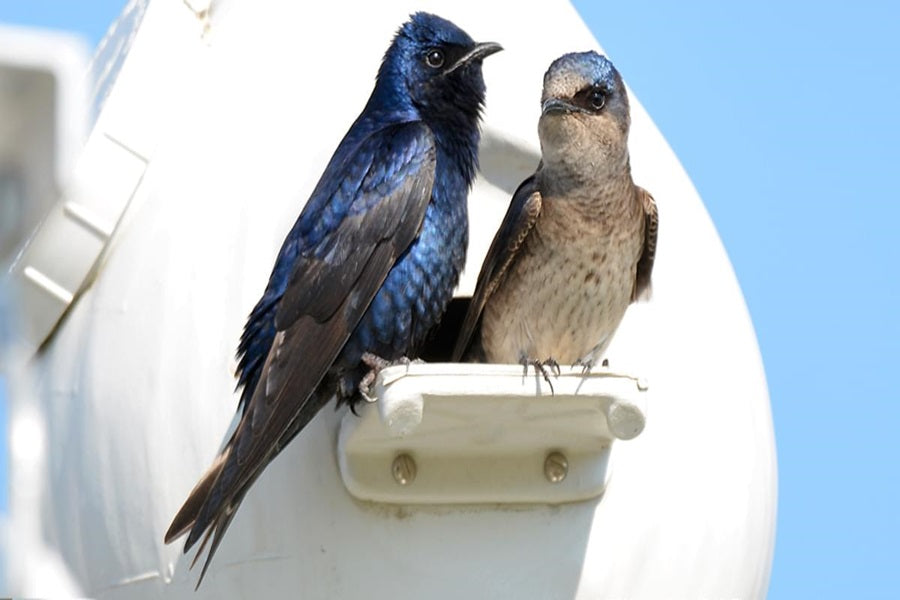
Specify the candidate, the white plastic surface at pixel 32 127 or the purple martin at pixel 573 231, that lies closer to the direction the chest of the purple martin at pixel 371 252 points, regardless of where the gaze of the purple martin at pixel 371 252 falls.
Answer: the purple martin

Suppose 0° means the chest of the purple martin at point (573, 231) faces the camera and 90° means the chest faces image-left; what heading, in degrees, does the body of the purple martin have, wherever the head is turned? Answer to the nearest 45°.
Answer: approximately 0°

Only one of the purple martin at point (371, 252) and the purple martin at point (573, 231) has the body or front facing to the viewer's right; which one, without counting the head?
the purple martin at point (371, 252)

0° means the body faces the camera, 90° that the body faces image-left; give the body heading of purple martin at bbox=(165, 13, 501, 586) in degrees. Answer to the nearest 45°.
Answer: approximately 270°

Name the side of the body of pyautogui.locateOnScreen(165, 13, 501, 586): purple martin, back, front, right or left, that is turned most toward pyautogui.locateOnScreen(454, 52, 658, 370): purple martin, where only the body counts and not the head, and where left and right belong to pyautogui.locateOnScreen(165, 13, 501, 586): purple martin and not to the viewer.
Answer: front

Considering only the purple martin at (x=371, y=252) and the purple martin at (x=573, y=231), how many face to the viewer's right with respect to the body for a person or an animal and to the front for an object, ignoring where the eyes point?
1

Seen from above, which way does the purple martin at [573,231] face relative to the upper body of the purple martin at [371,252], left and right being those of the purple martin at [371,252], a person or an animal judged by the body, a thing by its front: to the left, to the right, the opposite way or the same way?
to the right
